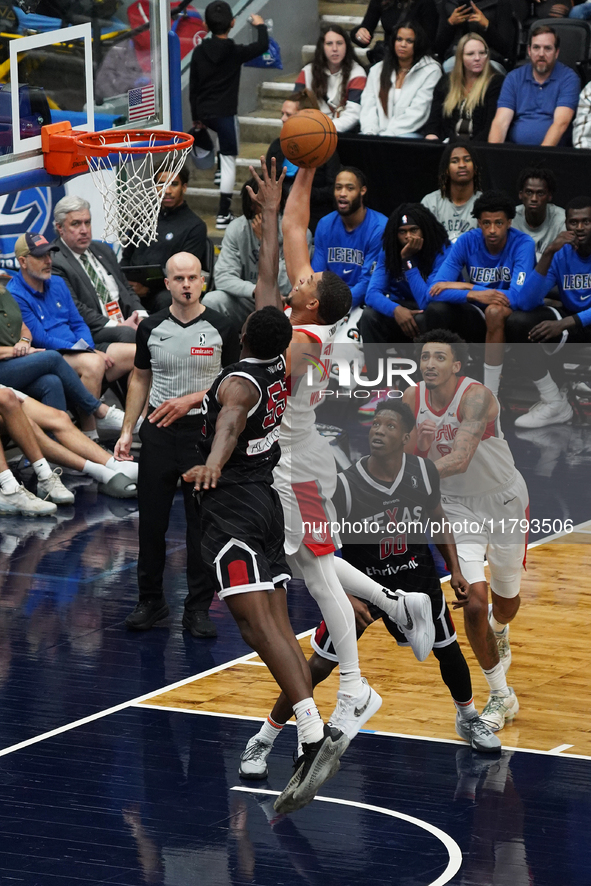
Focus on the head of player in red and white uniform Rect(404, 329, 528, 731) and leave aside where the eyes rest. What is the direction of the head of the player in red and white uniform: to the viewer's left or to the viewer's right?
to the viewer's left

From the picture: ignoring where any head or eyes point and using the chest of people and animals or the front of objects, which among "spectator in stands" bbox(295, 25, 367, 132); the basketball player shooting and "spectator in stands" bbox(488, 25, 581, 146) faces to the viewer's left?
the basketball player shooting

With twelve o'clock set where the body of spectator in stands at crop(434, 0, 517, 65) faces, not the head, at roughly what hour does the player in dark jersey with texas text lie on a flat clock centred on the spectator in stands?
The player in dark jersey with texas text is roughly at 12 o'clock from the spectator in stands.

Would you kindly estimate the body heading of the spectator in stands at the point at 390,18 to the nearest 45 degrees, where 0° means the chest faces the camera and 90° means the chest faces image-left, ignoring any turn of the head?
approximately 0°

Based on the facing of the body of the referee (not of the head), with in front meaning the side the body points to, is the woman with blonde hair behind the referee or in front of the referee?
behind

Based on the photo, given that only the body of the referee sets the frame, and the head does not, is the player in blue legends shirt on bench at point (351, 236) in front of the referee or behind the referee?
behind

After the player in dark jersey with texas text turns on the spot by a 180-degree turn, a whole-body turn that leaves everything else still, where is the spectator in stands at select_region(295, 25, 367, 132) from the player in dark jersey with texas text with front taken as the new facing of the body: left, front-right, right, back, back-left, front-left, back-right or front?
front

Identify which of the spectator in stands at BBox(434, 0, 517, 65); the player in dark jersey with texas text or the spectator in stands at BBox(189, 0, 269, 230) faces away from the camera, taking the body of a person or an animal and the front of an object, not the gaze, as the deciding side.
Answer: the spectator in stands at BBox(189, 0, 269, 230)

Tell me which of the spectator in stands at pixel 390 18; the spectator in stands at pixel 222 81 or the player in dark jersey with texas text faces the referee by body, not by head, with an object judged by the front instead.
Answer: the spectator in stands at pixel 390 18

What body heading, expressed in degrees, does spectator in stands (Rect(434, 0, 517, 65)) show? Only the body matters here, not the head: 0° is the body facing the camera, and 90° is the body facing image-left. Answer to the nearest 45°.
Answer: approximately 0°

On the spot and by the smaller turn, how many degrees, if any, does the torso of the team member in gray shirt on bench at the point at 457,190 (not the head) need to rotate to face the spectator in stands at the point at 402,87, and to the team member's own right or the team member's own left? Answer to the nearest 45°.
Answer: approximately 180°

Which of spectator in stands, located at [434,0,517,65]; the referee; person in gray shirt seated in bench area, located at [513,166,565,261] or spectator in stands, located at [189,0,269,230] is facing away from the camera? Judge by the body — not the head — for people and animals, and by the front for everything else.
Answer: spectator in stands, located at [189,0,269,230]
